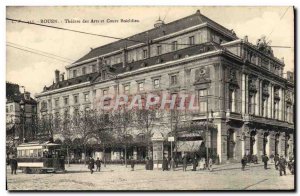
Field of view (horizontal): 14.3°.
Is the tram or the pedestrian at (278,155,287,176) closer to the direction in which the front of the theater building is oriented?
the pedestrian

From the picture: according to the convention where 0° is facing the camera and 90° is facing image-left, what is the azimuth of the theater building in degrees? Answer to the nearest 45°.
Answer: approximately 315°
